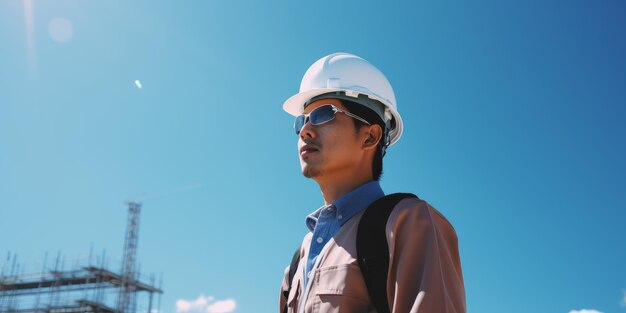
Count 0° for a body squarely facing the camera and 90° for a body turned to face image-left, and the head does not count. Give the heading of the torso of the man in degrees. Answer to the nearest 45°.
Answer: approximately 45°
